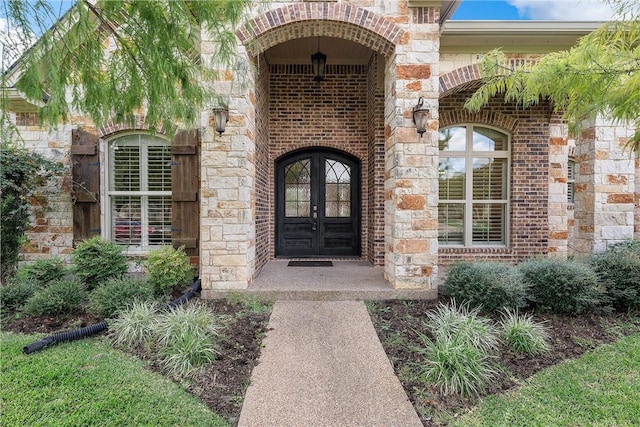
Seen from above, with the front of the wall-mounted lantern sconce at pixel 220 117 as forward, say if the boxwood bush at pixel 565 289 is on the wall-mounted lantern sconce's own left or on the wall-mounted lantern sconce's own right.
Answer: on the wall-mounted lantern sconce's own left

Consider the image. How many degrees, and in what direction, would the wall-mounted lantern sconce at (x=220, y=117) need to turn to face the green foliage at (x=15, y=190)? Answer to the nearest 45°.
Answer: approximately 135° to its right

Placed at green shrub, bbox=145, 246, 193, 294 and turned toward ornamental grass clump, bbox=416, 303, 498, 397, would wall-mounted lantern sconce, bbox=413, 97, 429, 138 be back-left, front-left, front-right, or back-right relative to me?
front-left

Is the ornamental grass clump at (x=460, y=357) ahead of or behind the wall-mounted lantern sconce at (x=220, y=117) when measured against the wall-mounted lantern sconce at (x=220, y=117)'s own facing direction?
ahead

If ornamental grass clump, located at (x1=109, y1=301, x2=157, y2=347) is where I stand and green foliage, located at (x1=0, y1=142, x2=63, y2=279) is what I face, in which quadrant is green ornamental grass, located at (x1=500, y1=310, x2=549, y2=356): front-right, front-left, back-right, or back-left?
back-right

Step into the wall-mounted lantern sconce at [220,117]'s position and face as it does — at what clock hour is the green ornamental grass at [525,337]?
The green ornamental grass is roughly at 10 o'clock from the wall-mounted lantern sconce.

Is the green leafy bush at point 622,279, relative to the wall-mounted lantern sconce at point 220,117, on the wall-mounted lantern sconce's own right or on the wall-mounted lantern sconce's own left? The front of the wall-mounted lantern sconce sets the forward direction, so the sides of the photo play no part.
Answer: on the wall-mounted lantern sconce's own left

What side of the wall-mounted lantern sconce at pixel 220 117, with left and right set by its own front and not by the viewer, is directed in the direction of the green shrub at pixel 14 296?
right

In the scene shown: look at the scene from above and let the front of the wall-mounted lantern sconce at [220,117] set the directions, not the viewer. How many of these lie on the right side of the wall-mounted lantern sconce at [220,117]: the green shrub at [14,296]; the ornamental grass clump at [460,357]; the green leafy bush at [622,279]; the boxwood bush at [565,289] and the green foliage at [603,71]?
1

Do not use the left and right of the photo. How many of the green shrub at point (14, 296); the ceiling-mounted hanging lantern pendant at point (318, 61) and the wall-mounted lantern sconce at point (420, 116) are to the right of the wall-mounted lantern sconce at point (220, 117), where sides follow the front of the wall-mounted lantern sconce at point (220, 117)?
1

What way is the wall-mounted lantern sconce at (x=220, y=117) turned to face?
toward the camera

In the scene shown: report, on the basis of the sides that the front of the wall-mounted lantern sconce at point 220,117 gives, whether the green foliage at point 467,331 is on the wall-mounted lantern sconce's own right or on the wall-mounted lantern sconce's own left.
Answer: on the wall-mounted lantern sconce's own left

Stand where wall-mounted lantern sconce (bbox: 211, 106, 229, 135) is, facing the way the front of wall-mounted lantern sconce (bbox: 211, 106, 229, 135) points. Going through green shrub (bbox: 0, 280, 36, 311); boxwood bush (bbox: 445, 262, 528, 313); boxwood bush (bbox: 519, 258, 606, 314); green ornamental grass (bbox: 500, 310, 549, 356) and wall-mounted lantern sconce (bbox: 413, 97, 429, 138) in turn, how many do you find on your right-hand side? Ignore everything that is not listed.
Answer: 1
